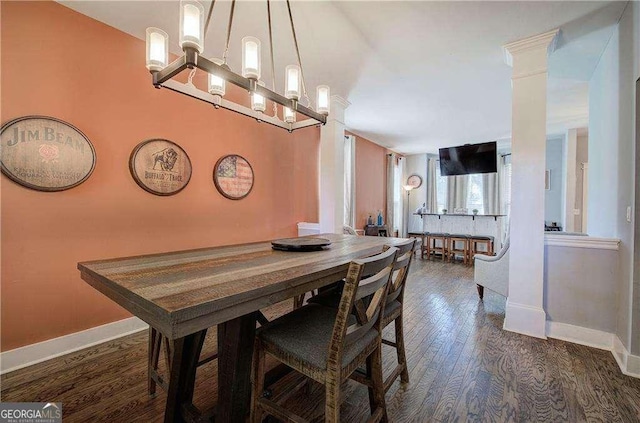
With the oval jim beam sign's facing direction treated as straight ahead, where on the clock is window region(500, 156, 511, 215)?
The window is roughly at 11 o'clock from the oval jim beam sign.

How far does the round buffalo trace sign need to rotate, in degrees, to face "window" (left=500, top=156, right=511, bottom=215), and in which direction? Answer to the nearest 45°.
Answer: approximately 45° to its left

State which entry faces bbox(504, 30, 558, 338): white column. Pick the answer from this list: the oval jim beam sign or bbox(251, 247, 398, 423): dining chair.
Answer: the oval jim beam sign

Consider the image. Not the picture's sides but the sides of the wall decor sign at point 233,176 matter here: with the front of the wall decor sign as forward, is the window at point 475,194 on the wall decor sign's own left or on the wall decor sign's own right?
on the wall decor sign's own left

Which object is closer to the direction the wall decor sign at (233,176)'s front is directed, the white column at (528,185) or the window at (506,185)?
the white column

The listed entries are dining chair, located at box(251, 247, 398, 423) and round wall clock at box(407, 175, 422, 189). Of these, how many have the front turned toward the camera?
1

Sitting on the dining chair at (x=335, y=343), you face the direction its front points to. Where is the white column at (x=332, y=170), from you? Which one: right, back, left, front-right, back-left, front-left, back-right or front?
front-right

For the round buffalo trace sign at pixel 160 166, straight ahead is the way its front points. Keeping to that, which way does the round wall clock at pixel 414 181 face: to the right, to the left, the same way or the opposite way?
to the right

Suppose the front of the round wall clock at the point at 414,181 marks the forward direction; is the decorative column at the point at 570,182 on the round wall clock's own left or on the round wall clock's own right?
on the round wall clock's own left

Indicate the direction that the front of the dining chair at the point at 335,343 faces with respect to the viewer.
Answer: facing away from the viewer and to the left of the viewer

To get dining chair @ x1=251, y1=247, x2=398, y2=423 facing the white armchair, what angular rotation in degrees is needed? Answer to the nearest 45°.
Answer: approximately 90° to its right

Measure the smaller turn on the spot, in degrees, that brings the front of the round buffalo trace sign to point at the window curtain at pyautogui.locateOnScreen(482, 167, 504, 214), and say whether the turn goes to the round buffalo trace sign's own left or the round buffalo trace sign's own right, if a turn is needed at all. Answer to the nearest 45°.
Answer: approximately 45° to the round buffalo trace sign's own left

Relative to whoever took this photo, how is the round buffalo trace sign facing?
facing the viewer and to the right of the viewer

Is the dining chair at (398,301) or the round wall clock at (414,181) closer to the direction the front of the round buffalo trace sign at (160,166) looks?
the dining chair
